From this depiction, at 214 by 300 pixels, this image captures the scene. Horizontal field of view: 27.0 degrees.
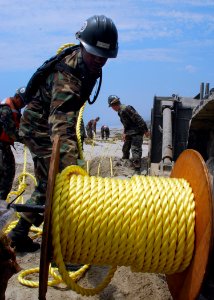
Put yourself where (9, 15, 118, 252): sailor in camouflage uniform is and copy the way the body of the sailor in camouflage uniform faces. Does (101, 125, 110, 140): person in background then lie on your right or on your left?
on your left

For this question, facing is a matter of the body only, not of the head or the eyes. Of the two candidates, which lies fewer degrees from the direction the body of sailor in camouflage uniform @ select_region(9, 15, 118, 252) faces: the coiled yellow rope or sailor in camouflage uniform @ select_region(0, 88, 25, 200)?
the coiled yellow rope

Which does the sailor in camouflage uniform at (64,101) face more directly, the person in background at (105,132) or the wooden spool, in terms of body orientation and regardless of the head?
the wooden spool

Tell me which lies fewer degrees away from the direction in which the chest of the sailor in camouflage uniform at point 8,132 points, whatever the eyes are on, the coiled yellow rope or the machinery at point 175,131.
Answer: the machinery

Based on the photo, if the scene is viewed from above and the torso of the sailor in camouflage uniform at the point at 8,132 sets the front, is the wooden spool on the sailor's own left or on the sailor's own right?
on the sailor's own right

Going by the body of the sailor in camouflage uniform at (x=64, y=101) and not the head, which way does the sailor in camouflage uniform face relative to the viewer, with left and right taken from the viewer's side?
facing the viewer and to the right of the viewer

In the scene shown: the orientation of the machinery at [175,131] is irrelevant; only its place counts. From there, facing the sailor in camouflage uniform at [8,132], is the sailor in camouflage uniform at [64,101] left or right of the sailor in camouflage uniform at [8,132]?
left

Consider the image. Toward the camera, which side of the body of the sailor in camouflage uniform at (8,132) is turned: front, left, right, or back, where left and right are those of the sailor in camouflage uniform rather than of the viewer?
right

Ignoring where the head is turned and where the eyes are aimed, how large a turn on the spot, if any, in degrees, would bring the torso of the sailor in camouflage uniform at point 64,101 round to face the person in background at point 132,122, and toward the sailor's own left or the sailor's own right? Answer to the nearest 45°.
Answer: approximately 135° to the sailor's own left

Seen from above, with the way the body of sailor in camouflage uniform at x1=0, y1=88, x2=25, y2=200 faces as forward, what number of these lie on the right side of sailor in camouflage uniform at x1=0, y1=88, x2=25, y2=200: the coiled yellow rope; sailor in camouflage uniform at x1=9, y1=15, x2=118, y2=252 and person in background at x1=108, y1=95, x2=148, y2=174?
2

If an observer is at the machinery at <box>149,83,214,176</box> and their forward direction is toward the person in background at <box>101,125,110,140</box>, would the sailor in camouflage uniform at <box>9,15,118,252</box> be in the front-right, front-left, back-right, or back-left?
back-left

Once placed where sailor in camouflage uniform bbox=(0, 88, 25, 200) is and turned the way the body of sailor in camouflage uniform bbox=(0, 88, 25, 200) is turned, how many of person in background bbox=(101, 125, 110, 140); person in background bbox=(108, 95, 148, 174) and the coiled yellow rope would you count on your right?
1

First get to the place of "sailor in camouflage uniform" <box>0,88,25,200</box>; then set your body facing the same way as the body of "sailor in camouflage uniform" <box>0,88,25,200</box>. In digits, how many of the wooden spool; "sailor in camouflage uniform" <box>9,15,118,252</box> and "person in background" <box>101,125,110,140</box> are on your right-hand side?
2

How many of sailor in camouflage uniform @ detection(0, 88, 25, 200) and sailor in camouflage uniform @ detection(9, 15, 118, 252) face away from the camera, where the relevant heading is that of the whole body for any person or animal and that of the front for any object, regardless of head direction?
0

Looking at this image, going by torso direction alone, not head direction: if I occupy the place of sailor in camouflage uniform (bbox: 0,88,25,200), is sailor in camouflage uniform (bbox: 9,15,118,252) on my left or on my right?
on my right

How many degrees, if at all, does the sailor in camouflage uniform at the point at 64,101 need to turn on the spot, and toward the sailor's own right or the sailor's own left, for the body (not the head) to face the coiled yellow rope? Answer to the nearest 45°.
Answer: approximately 45° to the sailor's own right
